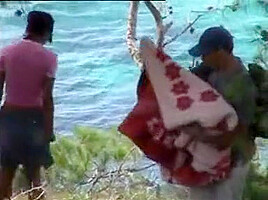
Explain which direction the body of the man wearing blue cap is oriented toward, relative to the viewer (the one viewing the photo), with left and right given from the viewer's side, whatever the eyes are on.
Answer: facing to the left of the viewer

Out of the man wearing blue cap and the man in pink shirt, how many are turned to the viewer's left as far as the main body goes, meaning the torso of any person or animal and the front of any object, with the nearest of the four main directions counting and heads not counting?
1

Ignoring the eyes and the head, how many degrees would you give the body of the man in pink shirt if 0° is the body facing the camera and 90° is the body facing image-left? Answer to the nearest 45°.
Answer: approximately 225°

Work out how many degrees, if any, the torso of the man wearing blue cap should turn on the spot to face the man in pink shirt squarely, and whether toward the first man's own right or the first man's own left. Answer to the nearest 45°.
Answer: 0° — they already face them

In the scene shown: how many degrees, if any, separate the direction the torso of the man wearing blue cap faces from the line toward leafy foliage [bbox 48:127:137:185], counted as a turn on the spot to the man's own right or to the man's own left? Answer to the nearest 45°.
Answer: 0° — they already face it

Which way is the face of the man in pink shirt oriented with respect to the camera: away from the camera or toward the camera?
away from the camera
